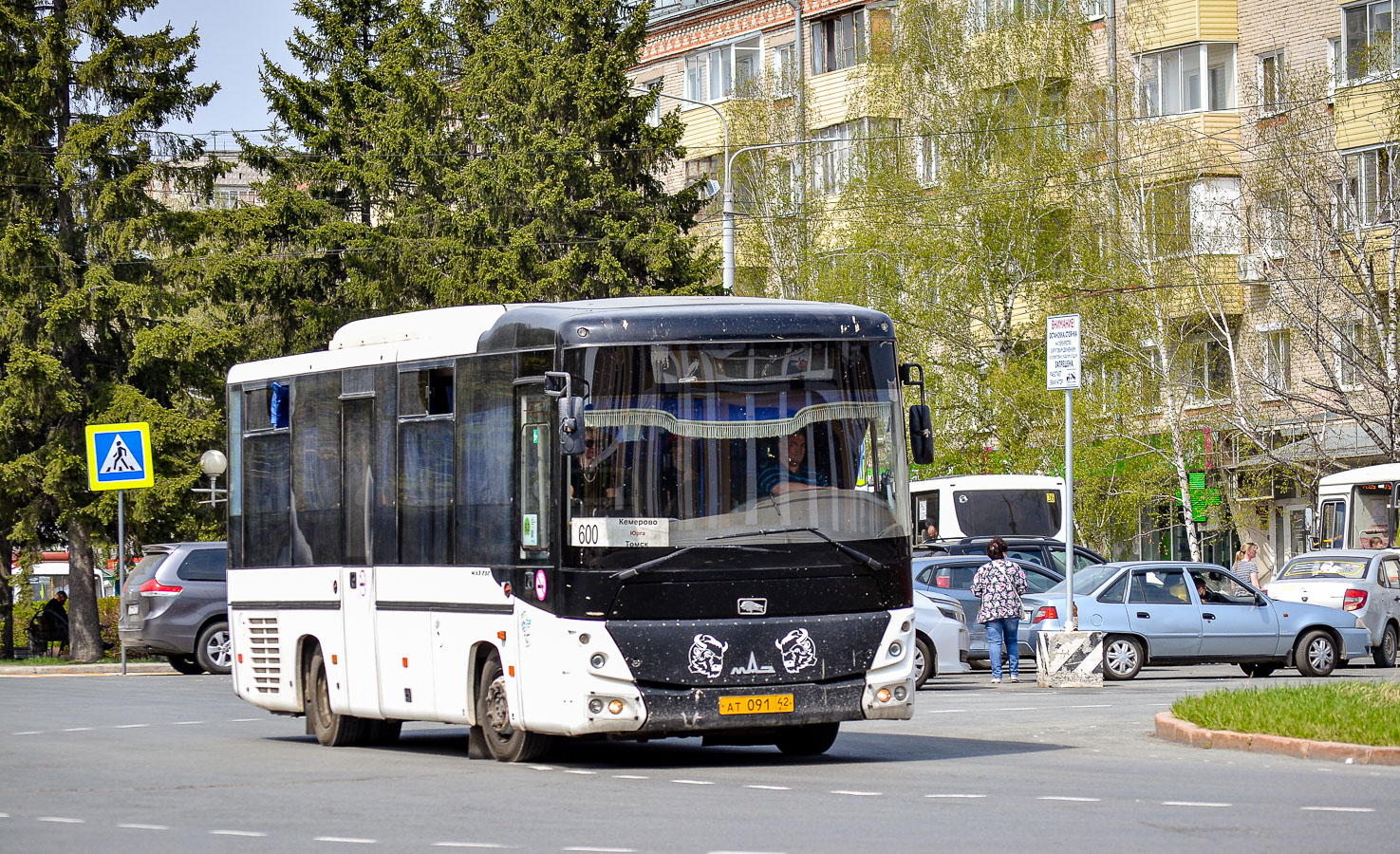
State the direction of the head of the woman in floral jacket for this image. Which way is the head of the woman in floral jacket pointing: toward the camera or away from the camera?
away from the camera

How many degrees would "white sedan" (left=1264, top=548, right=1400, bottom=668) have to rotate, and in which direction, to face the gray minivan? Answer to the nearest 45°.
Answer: approximately 135° to its left

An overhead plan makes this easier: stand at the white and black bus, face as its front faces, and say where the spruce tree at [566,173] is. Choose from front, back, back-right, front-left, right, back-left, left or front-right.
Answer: back-left

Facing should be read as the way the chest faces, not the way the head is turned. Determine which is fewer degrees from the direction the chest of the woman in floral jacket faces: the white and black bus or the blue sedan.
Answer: the blue sedan

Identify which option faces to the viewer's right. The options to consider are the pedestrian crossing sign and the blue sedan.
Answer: the blue sedan

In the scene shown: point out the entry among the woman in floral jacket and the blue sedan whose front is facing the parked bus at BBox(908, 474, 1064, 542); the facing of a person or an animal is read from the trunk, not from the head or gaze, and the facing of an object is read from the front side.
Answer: the woman in floral jacket

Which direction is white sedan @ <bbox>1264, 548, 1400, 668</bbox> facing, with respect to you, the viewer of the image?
facing away from the viewer and to the right of the viewer

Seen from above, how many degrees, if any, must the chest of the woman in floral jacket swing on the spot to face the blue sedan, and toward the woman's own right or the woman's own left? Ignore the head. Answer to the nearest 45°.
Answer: approximately 45° to the woman's own right

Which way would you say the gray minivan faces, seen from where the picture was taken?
facing away from the viewer and to the right of the viewer
